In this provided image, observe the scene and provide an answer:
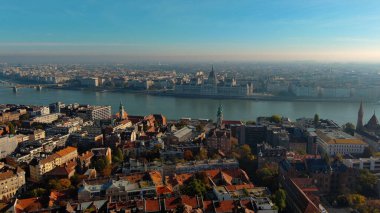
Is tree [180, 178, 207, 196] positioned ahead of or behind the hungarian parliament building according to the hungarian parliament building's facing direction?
ahead

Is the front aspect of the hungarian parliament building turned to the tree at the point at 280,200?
yes

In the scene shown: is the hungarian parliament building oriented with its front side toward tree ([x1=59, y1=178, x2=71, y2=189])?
yes

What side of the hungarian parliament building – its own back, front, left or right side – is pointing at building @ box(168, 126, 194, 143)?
front

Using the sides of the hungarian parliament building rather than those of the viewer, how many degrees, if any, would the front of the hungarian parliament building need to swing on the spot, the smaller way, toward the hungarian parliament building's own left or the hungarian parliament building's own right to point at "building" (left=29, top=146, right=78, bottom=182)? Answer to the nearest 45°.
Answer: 0° — it already faces it

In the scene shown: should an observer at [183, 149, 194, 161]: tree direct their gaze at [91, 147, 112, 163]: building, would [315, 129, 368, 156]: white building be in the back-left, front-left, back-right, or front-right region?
back-right

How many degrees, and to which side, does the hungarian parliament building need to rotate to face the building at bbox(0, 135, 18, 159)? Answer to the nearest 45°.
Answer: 0° — it already faces it

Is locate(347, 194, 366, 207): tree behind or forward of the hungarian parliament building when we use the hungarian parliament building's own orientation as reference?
forward

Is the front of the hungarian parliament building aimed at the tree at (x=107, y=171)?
yes

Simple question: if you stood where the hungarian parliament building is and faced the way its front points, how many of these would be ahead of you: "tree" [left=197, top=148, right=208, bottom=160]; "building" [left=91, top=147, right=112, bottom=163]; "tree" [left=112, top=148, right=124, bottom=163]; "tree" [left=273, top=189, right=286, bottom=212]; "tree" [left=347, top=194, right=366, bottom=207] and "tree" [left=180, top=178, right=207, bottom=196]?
6

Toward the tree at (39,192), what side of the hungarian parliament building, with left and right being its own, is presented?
front

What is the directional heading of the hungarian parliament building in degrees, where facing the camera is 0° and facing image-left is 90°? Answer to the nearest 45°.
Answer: approximately 0°

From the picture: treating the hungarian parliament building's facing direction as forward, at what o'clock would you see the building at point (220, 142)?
The building is roughly at 12 o'clock from the hungarian parliament building.

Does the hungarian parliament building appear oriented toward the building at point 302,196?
yes

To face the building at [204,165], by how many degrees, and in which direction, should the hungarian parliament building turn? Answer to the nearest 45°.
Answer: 0° — it already faces it
